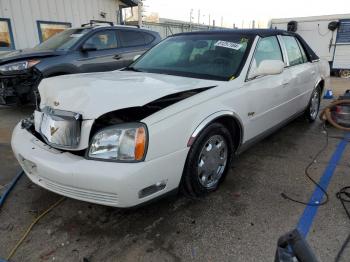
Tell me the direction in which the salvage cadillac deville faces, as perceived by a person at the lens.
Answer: facing the viewer and to the left of the viewer

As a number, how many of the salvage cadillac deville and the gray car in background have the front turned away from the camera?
0

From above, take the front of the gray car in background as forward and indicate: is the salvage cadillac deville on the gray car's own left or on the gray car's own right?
on the gray car's own left

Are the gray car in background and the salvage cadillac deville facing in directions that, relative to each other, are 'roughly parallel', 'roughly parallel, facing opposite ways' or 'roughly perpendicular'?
roughly parallel

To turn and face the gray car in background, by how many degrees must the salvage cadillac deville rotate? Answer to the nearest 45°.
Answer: approximately 90° to its right
